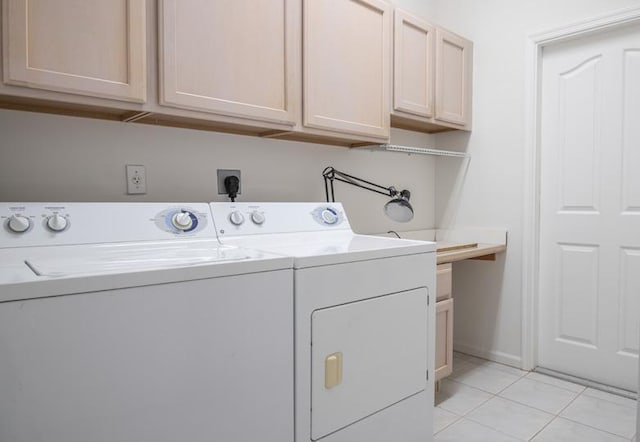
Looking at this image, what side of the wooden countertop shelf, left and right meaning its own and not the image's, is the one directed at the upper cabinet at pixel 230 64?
right

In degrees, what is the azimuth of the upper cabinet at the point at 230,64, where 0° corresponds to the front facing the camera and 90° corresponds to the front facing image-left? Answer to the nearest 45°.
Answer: approximately 315°

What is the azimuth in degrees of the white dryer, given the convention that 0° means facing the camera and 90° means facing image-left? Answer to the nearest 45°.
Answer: approximately 315°

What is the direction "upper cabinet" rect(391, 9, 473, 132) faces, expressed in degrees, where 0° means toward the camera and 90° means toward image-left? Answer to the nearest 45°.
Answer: approximately 315°

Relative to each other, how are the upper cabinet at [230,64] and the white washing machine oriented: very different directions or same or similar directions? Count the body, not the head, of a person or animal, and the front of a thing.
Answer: same or similar directions

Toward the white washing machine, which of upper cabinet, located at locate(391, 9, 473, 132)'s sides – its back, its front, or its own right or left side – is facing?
right

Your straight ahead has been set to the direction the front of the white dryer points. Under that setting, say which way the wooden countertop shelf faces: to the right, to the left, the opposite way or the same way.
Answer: the same way

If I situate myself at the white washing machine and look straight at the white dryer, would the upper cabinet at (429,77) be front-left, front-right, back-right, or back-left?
front-left

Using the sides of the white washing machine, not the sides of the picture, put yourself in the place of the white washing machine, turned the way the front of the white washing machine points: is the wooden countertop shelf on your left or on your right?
on your left

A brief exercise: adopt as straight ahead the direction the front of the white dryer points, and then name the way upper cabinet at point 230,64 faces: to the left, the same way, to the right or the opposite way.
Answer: the same way

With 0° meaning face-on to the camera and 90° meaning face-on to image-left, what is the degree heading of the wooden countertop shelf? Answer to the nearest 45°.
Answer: approximately 315°

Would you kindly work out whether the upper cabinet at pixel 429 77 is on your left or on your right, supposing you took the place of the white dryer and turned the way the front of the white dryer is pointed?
on your left
